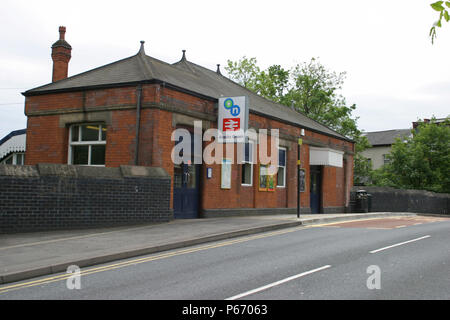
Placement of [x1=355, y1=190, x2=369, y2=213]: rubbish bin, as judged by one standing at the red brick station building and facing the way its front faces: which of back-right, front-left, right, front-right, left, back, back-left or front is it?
left

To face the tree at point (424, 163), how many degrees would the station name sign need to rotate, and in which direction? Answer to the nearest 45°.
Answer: approximately 135° to its left

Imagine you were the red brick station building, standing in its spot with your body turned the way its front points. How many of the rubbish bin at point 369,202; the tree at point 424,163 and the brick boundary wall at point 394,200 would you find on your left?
3

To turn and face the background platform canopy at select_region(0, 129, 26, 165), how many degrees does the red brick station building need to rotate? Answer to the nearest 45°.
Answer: approximately 180°

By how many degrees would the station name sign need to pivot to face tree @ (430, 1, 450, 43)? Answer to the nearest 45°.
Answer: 0° — it already faces it

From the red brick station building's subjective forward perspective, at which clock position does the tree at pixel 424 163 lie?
The tree is roughly at 9 o'clock from the red brick station building.

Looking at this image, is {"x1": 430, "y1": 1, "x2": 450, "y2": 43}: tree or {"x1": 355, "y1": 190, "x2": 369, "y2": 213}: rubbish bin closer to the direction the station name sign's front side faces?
the tree

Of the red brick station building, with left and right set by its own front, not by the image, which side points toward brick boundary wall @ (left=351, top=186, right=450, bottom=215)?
left

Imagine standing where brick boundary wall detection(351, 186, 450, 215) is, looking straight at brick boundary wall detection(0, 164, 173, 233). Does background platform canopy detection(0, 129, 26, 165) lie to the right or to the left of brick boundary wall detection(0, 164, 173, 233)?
right

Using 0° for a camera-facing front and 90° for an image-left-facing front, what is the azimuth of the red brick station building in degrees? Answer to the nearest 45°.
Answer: approximately 315°

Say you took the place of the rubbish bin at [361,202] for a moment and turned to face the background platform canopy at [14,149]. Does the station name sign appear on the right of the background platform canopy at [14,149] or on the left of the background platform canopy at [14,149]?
left

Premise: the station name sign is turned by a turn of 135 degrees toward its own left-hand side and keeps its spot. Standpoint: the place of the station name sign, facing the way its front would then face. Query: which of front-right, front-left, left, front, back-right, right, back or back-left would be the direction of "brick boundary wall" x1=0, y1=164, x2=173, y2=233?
back

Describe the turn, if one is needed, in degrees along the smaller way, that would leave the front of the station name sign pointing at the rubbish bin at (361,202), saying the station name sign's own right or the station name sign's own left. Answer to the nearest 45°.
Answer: approximately 135° to the station name sign's own left

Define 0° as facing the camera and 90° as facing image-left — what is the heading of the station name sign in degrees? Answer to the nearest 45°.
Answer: approximately 0°
